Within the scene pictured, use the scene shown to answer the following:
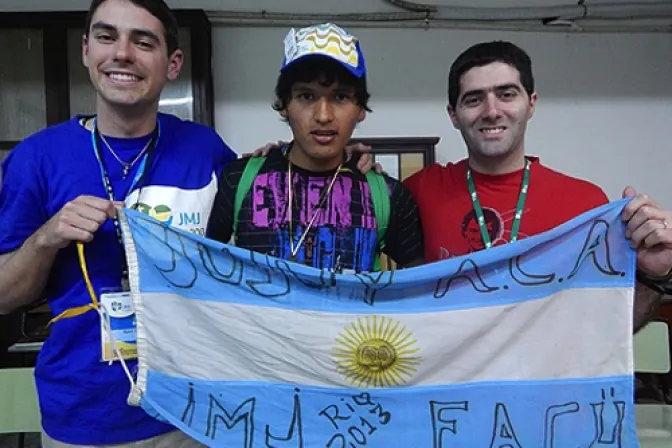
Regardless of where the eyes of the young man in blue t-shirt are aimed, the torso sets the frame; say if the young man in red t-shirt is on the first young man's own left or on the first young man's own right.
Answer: on the first young man's own left

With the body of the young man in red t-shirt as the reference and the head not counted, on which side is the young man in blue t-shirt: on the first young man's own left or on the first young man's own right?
on the first young man's own right

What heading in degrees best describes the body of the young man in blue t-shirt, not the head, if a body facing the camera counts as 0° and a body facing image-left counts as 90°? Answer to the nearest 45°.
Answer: approximately 0°

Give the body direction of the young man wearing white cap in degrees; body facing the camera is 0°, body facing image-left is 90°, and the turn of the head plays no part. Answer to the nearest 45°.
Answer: approximately 0°
